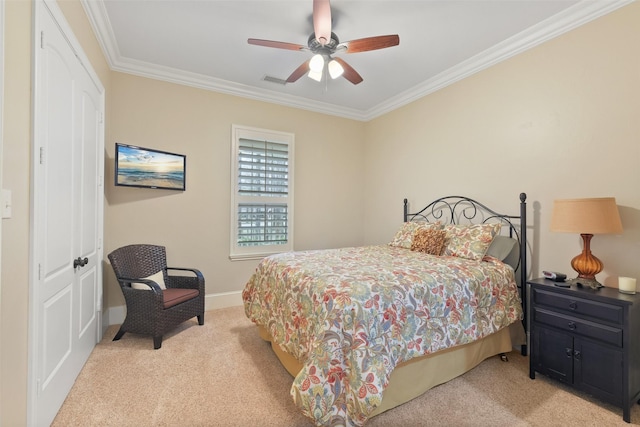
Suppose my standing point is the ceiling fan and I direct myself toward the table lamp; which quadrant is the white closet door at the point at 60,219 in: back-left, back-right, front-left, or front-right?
back-right

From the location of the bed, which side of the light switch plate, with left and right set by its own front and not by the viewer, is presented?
front

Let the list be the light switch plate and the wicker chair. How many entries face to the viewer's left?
0

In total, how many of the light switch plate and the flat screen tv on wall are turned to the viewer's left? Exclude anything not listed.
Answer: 0

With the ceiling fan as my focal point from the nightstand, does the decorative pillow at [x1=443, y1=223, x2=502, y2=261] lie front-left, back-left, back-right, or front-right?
front-right

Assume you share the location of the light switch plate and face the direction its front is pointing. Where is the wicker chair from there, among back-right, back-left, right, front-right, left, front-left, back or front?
left

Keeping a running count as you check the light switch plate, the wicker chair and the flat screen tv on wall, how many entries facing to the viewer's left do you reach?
0

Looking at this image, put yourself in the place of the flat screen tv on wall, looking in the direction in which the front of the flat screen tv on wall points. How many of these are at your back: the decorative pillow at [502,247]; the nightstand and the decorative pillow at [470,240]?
0

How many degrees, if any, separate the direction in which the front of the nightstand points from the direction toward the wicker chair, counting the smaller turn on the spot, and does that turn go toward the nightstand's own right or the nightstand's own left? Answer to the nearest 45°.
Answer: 0° — it already faces it

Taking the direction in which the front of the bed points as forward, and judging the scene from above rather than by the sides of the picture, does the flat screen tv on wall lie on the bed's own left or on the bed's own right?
on the bed's own right

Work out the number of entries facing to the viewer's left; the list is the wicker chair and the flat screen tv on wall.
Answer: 0

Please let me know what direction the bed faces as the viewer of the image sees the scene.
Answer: facing the viewer and to the left of the viewer

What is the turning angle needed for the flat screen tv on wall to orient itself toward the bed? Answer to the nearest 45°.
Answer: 0° — it already faces it
